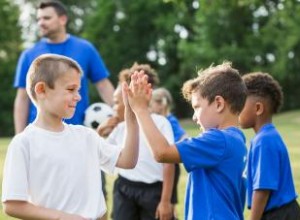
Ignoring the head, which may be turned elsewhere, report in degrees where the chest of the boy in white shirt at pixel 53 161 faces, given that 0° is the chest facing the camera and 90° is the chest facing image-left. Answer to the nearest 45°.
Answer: approximately 315°

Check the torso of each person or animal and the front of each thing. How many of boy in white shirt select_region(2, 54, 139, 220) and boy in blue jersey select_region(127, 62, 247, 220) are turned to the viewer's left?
1

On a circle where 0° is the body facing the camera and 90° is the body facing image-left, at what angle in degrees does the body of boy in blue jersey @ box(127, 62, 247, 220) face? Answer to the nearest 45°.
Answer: approximately 90°

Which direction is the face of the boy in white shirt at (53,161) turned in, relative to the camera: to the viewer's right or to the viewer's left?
to the viewer's right

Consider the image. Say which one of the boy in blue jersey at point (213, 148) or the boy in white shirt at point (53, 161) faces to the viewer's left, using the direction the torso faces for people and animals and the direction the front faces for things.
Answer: the boy in blue jersey

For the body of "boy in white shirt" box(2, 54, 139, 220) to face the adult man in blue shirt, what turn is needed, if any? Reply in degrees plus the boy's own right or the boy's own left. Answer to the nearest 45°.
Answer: approximately 135° to the boy's own left
